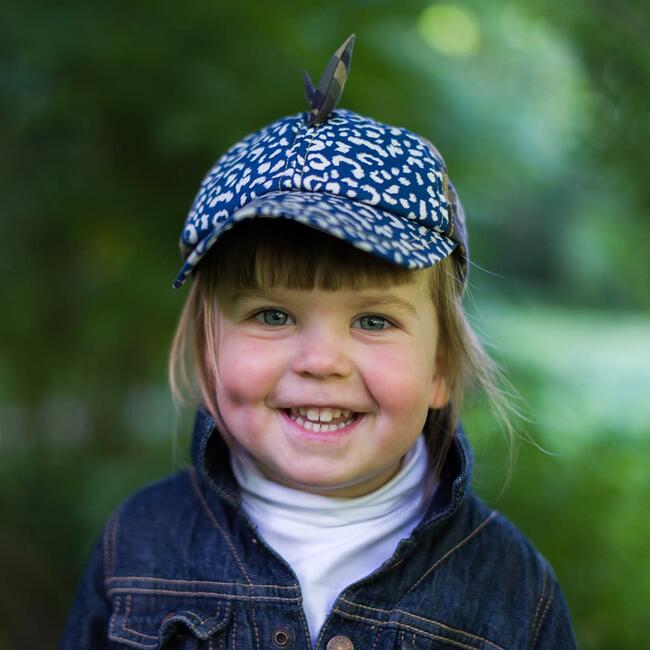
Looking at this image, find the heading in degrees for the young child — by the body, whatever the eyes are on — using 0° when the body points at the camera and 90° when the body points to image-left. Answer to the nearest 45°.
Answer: approximately 0°
